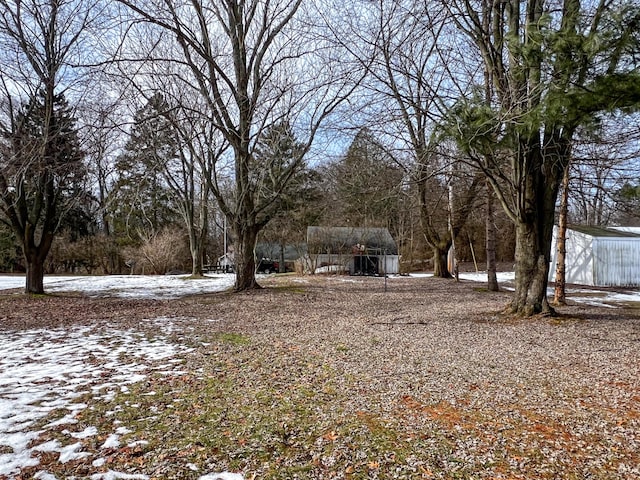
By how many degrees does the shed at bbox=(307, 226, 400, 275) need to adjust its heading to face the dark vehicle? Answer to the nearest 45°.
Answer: approximately 135° to its right

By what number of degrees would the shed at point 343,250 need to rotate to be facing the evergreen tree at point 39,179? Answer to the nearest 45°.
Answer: approximately 45° to its right

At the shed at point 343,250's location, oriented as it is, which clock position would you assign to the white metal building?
The white metal building is roughly at 10 o'clock from the shed.

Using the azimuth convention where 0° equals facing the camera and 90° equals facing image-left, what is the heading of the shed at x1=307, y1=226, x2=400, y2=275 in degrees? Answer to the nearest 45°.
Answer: approximately 0°
